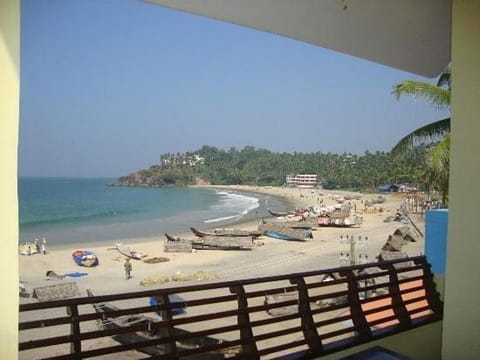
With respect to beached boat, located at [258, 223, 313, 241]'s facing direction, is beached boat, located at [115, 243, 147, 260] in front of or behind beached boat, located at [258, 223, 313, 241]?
in front

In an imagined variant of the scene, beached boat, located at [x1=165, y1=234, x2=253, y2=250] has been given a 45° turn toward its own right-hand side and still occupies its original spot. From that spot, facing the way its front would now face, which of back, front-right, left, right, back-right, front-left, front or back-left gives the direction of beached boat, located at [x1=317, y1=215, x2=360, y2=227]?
right

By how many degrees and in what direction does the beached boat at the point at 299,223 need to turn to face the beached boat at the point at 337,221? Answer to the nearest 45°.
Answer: approximately 135° to its right

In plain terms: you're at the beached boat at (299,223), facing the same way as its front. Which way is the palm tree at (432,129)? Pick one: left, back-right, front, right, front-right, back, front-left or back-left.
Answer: left

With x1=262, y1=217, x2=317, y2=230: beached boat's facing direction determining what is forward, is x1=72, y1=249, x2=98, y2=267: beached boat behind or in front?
in front

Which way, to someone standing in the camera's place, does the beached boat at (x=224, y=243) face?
facing to the left of the viewer

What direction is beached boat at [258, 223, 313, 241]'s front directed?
to the viewer's left

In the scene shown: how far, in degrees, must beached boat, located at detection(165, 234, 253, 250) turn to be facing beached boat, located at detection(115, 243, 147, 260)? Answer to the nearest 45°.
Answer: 0° — it already faces it

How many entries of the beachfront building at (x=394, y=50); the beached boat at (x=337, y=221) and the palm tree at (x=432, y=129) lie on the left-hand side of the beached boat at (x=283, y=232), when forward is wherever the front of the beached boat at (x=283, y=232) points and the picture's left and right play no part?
2

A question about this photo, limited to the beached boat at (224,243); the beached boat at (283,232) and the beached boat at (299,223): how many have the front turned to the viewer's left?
3

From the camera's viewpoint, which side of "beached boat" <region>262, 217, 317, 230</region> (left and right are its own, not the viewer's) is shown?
left

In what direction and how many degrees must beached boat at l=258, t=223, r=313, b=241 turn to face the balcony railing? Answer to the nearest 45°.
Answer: approximately 90° to its left

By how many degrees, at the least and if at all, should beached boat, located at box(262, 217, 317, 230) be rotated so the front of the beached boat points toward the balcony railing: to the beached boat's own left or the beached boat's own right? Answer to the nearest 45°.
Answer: approximately 90° to the beached boat's own left

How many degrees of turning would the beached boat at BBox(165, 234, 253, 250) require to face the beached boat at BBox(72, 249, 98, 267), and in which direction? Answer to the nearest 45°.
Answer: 0° — it already faces it
